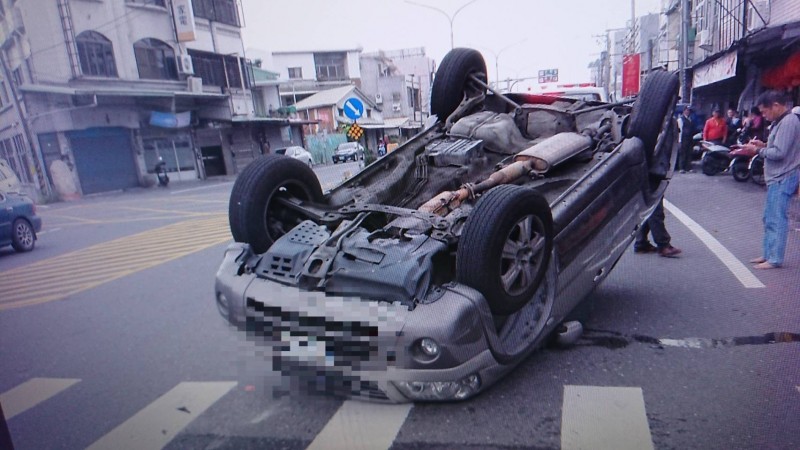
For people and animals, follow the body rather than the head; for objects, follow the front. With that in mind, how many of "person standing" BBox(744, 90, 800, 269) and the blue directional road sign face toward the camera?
1

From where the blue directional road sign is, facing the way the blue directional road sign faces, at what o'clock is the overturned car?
The overturned car is roughly at 12 o'clock from the blue directional road sign.

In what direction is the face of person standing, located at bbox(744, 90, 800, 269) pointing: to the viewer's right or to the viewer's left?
to the viewer's left

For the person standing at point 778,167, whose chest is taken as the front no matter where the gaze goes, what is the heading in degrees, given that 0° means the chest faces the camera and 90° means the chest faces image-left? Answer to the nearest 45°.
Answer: approximately 90°

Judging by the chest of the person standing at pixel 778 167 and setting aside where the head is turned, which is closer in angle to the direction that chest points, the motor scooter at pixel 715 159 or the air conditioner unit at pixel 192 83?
the air conditioner unit

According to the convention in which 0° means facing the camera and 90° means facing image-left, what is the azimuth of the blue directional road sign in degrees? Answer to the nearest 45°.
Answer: approximately 0°

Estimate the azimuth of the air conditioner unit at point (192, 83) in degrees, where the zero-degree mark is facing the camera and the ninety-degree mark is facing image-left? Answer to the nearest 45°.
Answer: approximately 315°

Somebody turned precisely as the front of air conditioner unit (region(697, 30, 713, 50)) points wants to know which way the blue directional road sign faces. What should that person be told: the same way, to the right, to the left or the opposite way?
to the left

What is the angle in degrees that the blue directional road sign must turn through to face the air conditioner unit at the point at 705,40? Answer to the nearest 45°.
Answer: approximately 90° to its left

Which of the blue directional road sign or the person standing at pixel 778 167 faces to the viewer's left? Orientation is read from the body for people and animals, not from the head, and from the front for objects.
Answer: the person standing
